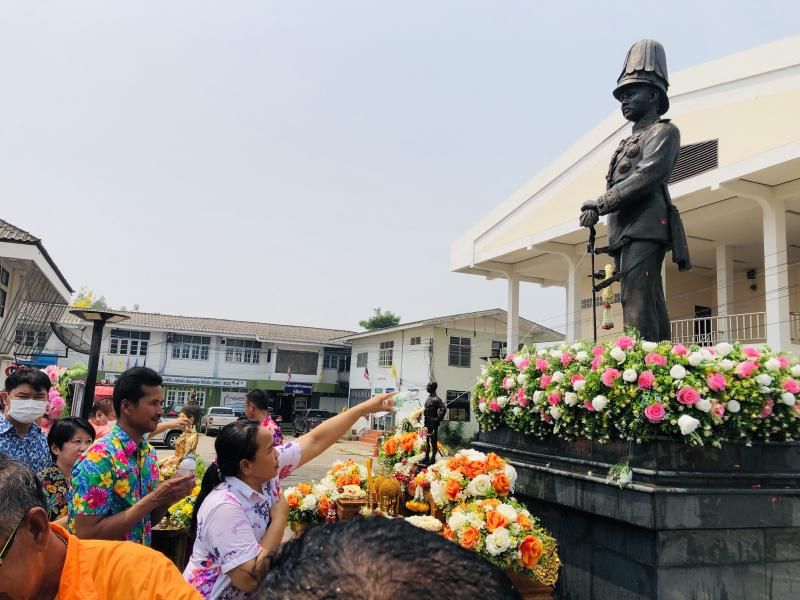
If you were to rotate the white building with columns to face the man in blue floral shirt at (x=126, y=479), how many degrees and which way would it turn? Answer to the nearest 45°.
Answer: approximately 45° to its left

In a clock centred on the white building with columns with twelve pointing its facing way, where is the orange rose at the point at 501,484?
The orange rose is roughly at 11 o'clock from the white building with columns.

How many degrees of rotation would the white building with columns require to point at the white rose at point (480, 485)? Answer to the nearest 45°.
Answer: approximately 45° to its left

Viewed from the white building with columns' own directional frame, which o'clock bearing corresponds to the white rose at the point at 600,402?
The white rose is roughly at 11 o'clock from the white building with columns.

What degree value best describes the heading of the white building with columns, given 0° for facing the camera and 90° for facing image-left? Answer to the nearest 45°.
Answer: approximately 45°

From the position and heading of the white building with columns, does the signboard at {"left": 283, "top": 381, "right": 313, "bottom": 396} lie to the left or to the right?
on its right

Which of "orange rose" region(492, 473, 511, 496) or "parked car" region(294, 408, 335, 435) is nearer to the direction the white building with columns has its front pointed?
the orange rose

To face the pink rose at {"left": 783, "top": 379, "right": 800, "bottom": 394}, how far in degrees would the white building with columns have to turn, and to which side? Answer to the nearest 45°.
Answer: approximately 45° to its left

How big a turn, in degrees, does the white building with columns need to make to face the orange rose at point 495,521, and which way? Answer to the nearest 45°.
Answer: approximately 45° to its left

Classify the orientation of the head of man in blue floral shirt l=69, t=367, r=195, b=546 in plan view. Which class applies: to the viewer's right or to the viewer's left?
to the viewer's right
